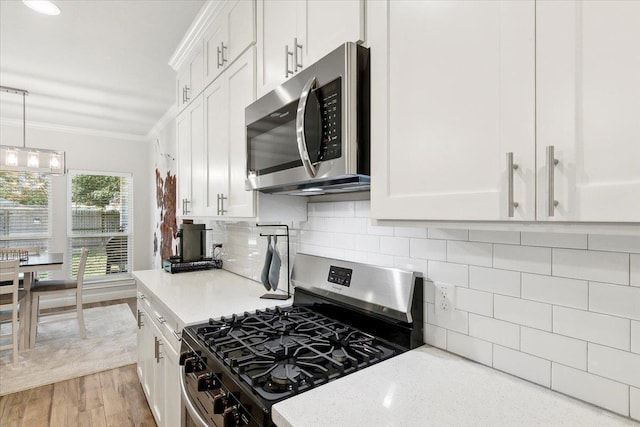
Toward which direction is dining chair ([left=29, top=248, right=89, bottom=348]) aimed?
to the viewer's left

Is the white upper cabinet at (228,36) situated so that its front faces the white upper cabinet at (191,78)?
no

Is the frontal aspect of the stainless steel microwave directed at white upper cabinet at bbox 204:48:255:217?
no

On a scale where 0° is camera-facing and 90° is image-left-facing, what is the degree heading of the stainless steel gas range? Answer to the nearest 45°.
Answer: approximately 45°

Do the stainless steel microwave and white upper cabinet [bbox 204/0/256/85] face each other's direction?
no

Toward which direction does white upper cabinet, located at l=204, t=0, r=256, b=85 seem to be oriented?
to the viewer's left

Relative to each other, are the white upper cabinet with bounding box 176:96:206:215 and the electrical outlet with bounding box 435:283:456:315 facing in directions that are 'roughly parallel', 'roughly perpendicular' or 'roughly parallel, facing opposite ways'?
roughly parallel

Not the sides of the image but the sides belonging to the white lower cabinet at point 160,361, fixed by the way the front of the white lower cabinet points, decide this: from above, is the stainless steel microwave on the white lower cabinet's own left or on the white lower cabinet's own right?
on the white lower cabinet's own left

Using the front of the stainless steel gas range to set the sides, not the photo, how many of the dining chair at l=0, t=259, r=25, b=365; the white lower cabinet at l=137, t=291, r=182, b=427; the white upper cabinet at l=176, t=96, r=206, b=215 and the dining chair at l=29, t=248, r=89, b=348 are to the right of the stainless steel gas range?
4

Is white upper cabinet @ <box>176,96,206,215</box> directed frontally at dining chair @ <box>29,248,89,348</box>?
no

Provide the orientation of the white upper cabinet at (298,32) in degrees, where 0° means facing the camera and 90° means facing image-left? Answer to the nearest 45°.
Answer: approximately 45°

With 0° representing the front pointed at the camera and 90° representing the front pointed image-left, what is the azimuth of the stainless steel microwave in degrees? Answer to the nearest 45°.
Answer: approximately 45°

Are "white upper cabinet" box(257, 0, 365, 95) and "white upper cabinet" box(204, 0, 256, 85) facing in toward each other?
no

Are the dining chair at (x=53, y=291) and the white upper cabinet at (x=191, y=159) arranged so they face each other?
no

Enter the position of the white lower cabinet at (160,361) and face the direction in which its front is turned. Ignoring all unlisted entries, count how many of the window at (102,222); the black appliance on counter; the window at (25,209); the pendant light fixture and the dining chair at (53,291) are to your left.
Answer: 0

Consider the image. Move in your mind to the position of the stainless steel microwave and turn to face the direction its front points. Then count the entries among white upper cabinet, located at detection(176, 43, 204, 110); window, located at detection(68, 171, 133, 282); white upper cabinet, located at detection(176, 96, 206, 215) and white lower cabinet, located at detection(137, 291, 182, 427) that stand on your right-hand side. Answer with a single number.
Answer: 4
